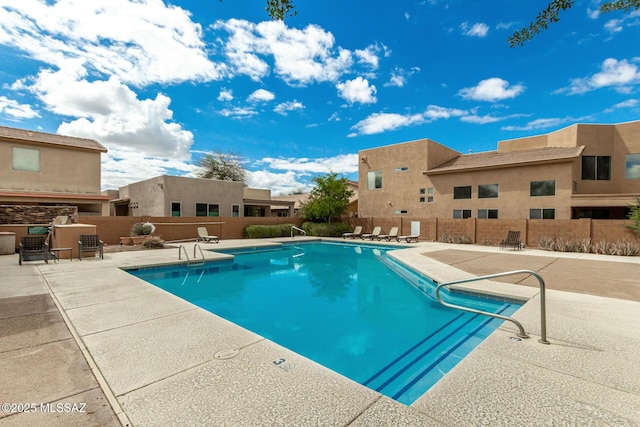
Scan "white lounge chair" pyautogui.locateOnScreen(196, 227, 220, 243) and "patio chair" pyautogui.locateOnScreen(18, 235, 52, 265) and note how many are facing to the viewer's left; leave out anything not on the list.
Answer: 0

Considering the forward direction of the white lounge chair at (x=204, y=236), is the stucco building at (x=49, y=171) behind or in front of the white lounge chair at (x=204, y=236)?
behind

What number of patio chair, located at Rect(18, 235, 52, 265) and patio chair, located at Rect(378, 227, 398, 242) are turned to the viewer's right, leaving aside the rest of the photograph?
0

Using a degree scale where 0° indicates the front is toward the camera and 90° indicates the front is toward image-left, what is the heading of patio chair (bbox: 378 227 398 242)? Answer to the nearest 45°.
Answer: approximately 45°

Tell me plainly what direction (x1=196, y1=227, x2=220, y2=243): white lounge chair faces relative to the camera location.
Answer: facing the viewer and to the right of the viewer

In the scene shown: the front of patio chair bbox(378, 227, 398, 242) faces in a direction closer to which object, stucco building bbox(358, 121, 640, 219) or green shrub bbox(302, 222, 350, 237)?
the green shrub

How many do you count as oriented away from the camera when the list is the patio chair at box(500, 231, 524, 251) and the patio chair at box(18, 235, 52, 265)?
0

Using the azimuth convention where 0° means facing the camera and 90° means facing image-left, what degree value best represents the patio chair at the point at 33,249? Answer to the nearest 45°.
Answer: approximately 0°
